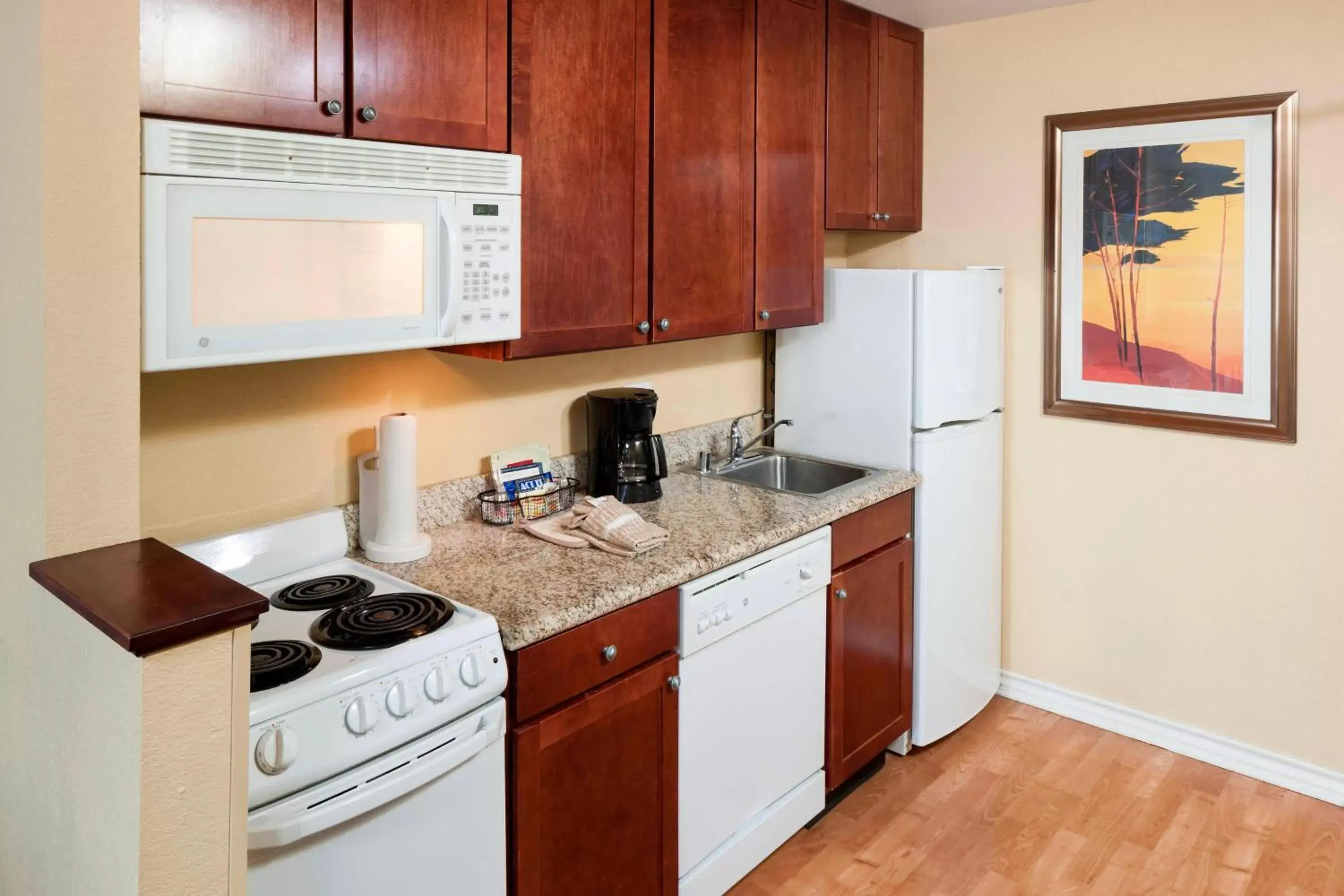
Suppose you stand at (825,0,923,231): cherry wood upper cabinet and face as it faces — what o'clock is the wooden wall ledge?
The wooden wall ledge is roughly at 2 o'clock from the cherry wood upper cabinet.

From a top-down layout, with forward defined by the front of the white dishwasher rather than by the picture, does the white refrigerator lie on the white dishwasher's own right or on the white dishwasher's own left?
on the white dishwasher's own left

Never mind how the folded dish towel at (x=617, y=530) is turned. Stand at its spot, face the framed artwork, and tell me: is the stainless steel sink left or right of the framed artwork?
left

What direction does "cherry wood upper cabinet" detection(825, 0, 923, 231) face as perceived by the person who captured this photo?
facing the viewer and to the right of the viewer

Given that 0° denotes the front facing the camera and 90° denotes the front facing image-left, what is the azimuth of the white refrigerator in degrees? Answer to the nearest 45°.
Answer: approximately 315°

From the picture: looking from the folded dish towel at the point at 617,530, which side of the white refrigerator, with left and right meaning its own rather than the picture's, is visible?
right

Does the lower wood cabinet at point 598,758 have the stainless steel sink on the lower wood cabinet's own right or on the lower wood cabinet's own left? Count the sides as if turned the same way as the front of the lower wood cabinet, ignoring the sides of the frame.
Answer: on the lower wood cabinet's own left

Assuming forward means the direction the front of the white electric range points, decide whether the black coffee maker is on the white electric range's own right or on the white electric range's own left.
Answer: on the white electric range's own left
